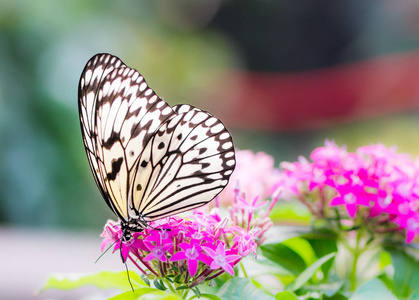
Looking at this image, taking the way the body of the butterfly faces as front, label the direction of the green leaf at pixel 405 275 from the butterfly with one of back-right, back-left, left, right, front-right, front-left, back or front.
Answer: back

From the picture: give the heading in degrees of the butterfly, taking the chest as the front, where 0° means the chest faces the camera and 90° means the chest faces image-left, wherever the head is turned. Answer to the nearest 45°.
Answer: approximately 90°

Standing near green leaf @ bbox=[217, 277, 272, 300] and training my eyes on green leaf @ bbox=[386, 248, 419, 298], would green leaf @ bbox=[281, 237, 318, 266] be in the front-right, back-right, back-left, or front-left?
front-left
